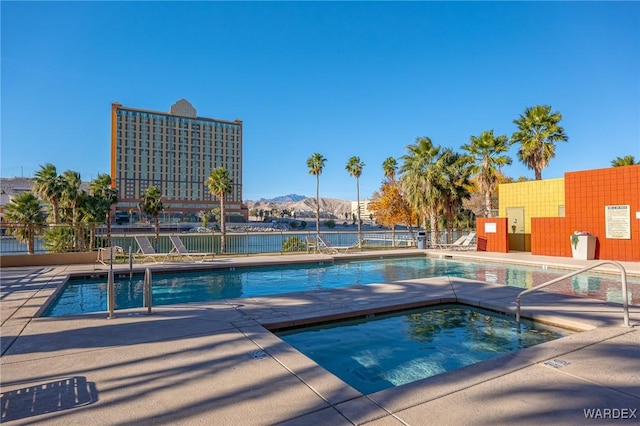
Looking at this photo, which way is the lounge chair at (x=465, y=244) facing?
to the viewer's left

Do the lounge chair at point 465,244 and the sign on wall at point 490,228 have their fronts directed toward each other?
no

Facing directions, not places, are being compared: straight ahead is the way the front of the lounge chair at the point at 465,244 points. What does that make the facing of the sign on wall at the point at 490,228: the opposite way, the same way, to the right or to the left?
to the left

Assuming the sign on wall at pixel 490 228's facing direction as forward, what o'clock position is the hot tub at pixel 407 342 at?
The hot tub is roughly at 12 o'clock from the sign on wall.

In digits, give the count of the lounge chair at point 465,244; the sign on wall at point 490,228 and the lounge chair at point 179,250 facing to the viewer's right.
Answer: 1

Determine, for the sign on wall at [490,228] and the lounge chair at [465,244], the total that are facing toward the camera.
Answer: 1

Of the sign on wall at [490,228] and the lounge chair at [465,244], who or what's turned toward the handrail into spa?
the sign on wall

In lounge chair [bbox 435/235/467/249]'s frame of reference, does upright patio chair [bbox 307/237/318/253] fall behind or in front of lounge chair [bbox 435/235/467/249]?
in front

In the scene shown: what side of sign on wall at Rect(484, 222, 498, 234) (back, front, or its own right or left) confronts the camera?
front

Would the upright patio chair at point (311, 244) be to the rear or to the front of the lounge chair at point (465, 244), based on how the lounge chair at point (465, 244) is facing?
to the front

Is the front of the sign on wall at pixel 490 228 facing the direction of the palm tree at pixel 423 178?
no

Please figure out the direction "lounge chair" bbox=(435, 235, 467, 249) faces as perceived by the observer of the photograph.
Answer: facing to the left of the viewer

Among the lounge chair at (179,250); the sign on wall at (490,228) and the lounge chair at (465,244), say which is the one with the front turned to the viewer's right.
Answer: the lounge chair at (179,250)

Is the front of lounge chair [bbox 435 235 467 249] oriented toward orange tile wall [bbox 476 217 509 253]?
no

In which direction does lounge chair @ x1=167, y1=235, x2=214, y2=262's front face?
to the viewer's right

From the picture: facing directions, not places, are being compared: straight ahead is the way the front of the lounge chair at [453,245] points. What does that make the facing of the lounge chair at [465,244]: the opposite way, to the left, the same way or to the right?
the same way
